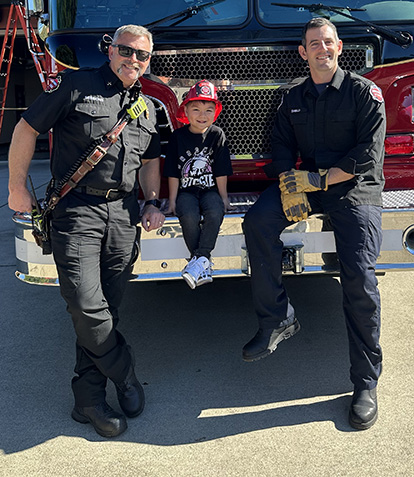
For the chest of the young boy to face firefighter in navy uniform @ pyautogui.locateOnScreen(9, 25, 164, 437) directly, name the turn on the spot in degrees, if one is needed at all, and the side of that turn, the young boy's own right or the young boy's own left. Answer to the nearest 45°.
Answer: approximately 45° to the young boy's own right

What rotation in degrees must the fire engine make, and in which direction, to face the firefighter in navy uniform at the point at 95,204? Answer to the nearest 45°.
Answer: approximately 45° to its right

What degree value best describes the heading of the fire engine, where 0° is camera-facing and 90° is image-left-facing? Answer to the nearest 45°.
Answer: approximately 0°

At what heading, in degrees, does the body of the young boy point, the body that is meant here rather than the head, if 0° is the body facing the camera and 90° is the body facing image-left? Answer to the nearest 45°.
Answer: approximately 0°
